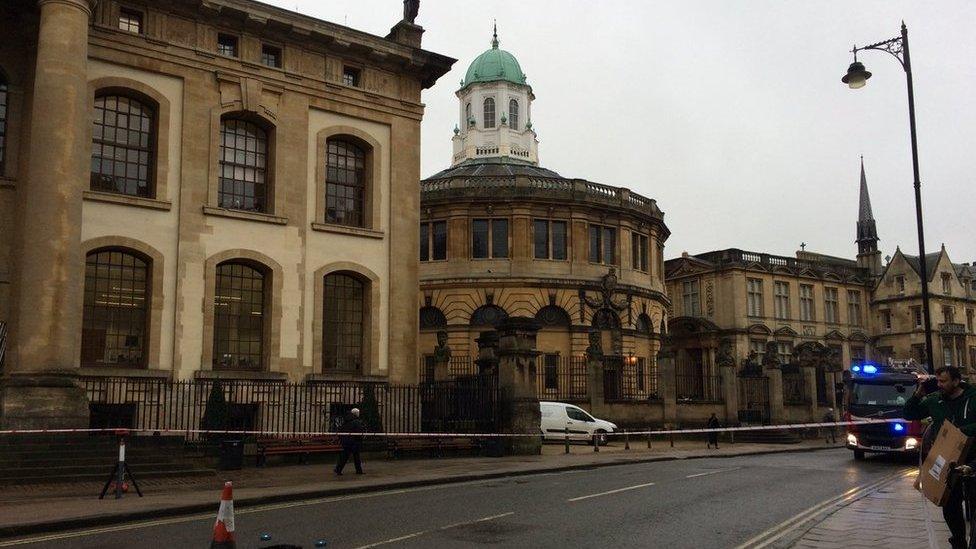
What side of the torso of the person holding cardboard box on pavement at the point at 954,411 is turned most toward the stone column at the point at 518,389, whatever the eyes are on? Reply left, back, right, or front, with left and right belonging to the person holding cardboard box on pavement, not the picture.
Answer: right

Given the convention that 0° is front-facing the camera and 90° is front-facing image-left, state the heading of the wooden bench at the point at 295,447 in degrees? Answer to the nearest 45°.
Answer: approximately 315°

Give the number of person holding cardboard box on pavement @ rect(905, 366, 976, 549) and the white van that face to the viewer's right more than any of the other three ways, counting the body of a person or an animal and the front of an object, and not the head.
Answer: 1

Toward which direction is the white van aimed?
to the viewer's right

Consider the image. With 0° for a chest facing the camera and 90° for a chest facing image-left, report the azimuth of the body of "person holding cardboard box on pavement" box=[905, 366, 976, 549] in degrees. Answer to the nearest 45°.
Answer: approximately 45°

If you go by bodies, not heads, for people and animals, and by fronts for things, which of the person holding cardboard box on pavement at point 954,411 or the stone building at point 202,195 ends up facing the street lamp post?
the stone building

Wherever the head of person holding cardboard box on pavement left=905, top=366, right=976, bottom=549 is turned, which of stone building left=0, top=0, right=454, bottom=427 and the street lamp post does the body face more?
the stone building

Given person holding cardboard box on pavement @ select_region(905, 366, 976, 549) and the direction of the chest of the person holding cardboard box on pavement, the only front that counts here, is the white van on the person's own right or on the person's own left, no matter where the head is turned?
on the person's own right

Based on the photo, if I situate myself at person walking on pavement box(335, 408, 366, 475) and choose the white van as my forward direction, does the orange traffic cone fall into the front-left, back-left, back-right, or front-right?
back-right
